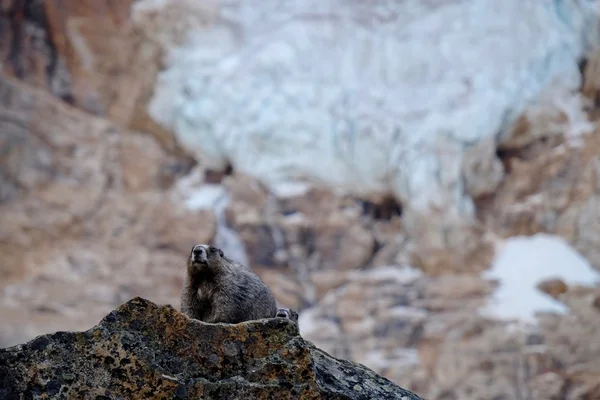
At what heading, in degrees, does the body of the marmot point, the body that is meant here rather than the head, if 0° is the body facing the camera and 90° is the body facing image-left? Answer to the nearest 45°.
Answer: approximately 45°
